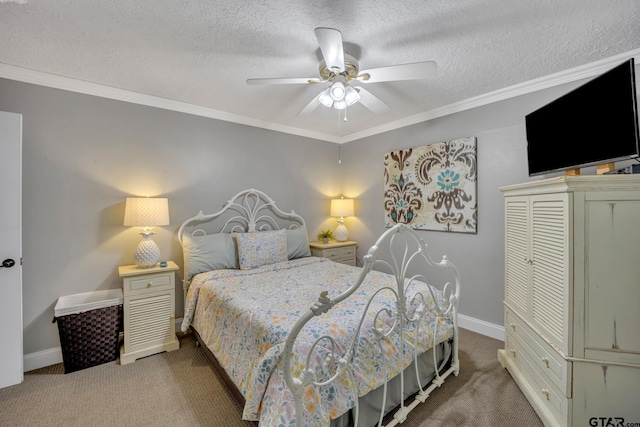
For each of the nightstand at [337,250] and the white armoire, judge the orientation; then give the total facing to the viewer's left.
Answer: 1

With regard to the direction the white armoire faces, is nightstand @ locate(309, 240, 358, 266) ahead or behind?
ahead

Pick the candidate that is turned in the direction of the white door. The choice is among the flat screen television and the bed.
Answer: the flat screen television

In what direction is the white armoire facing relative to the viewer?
to the viewer's left

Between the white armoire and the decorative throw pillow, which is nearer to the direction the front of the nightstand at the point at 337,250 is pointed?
the white armoire

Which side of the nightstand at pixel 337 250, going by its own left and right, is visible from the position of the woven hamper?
right

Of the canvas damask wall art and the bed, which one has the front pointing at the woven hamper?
the canvas damask wall art

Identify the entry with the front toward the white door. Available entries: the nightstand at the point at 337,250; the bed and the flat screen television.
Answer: the flat screen television

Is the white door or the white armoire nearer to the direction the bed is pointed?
the white armoire

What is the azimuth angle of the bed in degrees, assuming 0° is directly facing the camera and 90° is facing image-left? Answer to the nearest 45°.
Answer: approximately 315°

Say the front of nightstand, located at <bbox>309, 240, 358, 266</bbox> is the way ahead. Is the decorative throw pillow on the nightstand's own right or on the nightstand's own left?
on the nightstand's own right

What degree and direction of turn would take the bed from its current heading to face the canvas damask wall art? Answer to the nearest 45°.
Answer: approximately 90° to its left

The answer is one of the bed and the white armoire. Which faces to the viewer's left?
the white armoire
